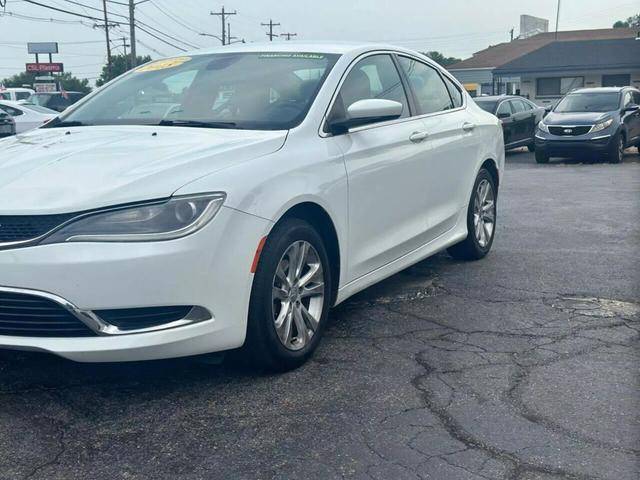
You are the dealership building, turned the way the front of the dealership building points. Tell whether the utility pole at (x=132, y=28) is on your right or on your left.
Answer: on your right

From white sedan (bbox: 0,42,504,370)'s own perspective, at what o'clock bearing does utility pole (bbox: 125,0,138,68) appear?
The utility pole is roughly at 4 o'clock from the white sedan.

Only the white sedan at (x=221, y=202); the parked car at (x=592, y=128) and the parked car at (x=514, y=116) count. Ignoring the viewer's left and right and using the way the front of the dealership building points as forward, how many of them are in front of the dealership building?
3

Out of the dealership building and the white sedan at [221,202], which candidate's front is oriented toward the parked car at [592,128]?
the dealership building

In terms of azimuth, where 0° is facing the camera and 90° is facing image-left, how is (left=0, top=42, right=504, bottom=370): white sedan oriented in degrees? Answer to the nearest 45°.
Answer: approximately 45°
